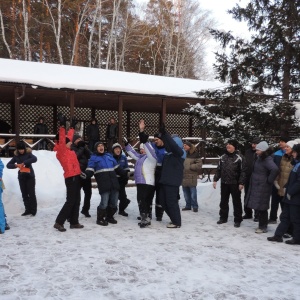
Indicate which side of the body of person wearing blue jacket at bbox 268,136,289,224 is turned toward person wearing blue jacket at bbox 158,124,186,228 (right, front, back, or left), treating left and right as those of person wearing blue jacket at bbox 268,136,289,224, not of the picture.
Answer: front

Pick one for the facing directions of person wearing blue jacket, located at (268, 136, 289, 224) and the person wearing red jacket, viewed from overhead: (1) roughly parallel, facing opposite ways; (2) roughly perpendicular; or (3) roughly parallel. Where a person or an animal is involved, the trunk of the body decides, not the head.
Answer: roughly parallel, facing opposite ways

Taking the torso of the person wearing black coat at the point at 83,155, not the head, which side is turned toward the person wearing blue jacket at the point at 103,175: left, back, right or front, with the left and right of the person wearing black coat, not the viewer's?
front

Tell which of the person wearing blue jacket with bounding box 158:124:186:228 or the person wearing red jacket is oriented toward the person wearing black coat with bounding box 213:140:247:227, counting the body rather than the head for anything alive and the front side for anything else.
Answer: the person wearing red jacket

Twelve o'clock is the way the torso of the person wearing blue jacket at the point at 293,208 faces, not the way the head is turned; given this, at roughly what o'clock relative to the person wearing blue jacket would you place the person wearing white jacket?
The person wearing white jacket is roughly at 12 o'clock from the person wearing blue jacket.

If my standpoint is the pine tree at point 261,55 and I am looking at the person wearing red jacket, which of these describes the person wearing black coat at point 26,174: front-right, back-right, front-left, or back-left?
front-right

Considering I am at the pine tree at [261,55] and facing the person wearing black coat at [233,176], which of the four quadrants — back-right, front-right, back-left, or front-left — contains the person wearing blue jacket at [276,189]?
front-left

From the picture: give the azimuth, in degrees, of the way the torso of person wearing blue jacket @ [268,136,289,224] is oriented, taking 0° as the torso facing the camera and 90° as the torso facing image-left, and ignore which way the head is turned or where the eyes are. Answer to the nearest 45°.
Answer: approximately 45°

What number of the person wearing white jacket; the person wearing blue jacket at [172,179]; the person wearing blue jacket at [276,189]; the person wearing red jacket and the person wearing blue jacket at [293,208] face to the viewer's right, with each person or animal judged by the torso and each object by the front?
1

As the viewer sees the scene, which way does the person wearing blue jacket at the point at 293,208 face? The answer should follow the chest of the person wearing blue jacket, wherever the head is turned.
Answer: to the viewer's left

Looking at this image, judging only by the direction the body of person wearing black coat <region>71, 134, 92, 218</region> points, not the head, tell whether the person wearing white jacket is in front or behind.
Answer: in front
